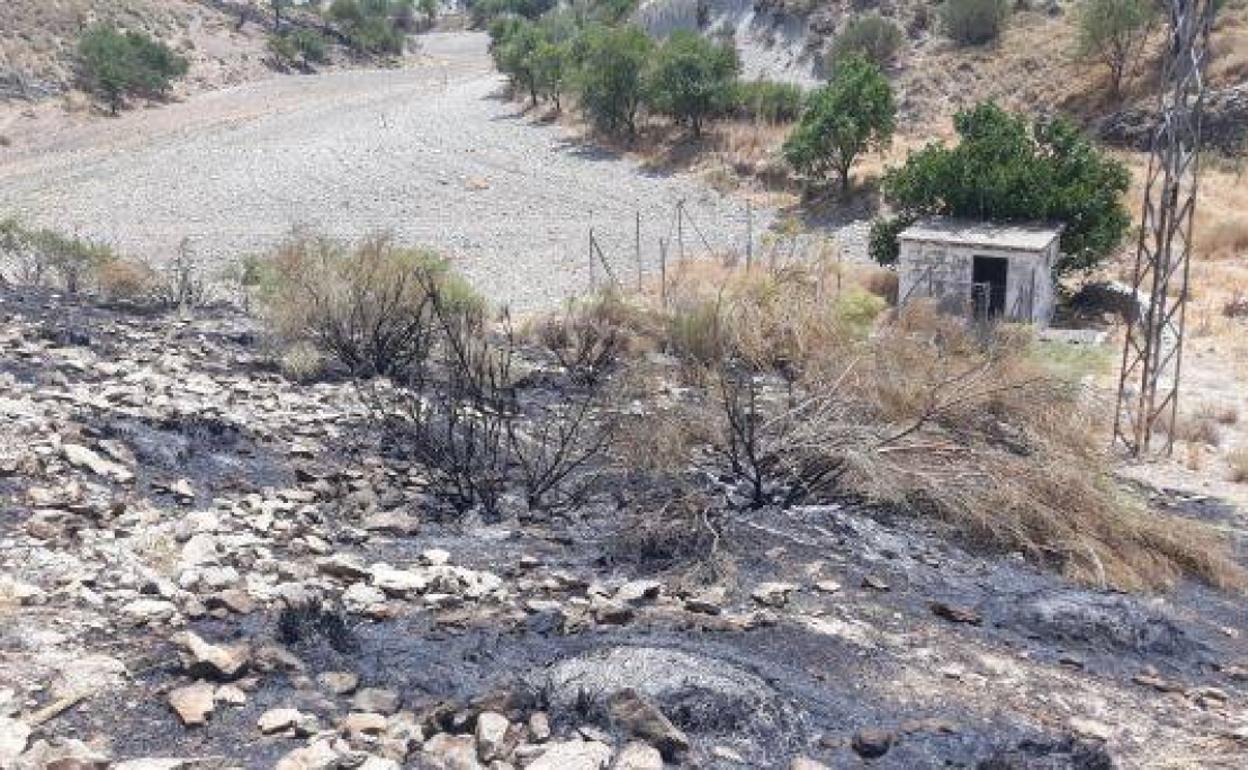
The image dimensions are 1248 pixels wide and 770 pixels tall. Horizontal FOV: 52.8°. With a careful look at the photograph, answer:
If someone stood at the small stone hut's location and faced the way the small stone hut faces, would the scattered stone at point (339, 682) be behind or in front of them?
in front

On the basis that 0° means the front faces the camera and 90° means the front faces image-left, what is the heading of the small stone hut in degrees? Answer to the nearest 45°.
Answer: approximately 0°

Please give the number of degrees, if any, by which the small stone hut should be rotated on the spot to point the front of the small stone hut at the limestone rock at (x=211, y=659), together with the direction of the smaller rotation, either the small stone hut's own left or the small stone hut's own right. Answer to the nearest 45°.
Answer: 0° — it already faces it

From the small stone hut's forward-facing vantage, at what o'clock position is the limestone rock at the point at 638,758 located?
The limestone rock is roughly at 12 o'clock from the small stone hut.

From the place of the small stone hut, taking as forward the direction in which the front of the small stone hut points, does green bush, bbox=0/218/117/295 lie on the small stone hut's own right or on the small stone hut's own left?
on the small stone hut's own right

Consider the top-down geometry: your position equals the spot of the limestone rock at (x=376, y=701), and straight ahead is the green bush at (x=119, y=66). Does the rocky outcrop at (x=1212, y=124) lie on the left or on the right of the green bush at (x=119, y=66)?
right

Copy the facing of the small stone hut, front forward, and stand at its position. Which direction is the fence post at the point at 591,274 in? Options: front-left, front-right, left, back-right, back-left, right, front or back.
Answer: right

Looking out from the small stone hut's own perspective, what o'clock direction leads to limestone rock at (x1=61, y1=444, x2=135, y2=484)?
The limestone rock is roughly at 1 o'clock from the small stone hut.

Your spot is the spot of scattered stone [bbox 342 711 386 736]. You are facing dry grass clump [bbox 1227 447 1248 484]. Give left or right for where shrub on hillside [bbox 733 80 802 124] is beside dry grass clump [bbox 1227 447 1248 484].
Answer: left

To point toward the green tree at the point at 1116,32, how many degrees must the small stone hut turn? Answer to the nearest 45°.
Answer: approximately 180°

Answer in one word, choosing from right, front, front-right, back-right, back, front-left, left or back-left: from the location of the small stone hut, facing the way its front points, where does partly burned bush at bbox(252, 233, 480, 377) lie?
front-right
